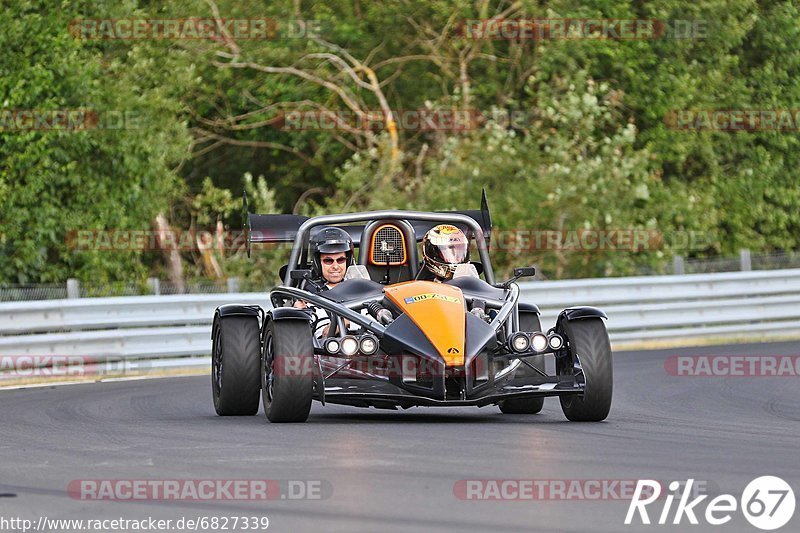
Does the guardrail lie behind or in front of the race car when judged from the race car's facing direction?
behind

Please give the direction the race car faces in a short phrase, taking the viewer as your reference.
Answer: facing the viewer
